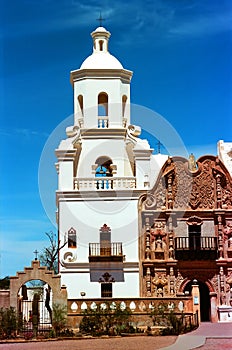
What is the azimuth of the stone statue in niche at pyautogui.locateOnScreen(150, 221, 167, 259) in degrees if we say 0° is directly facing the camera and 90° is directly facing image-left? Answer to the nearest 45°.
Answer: approximately 0°

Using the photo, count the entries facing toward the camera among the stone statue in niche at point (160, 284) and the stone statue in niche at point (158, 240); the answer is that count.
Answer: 2

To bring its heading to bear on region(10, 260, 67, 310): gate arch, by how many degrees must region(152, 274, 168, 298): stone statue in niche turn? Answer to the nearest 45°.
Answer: approximately 45° to its right

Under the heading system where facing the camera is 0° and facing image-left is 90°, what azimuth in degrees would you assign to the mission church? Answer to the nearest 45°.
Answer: approximately 0°

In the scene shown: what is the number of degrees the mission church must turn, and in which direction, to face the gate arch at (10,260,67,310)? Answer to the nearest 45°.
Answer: approximately 45° to its right
